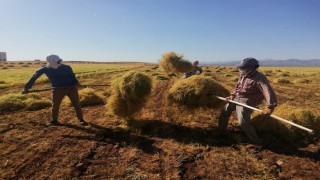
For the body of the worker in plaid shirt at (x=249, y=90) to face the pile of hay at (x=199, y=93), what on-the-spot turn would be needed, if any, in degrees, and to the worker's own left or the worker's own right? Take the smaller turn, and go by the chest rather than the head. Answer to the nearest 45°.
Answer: approximately 90° to the worker's own right

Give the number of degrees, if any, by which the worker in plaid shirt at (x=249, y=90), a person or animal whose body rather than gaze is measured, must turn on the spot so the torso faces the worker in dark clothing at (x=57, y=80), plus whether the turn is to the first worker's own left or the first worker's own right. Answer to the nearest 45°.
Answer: approximately 45° to the first worker's own right

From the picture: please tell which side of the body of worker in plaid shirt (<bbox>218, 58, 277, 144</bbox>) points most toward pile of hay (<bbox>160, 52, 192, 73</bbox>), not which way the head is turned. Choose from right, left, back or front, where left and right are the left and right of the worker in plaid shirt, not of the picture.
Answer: right

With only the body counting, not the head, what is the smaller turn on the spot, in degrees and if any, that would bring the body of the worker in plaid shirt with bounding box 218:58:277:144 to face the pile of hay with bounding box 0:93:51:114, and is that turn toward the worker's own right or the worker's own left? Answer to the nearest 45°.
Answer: approximately 45° to the worker's own right

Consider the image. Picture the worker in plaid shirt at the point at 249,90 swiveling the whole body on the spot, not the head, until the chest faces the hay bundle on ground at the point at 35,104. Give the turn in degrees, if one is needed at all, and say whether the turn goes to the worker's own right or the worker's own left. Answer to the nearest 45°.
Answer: approximately 45° to the worker's own right

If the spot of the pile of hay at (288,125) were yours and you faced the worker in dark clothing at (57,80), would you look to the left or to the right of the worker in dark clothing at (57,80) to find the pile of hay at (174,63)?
right

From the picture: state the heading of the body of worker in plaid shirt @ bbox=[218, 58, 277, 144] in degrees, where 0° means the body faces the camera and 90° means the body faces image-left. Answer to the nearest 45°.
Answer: approximately 45°

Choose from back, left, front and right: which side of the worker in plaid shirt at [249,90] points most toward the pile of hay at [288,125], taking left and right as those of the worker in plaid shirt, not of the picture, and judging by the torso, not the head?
back
